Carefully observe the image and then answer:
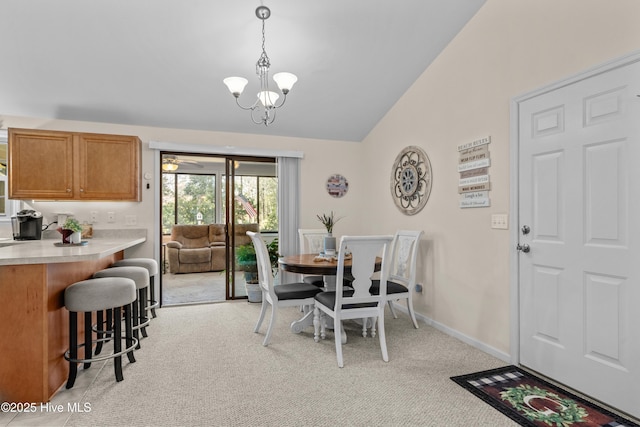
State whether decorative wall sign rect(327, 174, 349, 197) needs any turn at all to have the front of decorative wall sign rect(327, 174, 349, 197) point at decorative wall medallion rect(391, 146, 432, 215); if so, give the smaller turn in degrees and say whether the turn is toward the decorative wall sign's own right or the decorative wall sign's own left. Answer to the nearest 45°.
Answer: approximately 45° to the decorative wall sign's own left

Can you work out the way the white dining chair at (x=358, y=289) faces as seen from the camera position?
facing away from the viewer and to the left of the viewer

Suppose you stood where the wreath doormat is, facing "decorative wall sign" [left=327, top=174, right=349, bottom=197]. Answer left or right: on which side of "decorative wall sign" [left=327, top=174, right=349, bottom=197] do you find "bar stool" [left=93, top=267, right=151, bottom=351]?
left

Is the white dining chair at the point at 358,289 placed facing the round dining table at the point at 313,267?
yes

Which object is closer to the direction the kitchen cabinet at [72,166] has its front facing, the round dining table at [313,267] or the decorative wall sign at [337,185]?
the round dining table

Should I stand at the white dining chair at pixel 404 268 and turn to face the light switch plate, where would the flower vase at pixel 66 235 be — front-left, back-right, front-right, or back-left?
back-right

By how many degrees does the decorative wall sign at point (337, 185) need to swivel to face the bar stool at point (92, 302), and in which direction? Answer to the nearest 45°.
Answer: approximately 45° to its right

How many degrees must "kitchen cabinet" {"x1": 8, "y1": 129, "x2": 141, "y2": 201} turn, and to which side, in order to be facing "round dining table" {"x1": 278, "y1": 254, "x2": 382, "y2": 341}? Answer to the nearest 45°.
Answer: approximately 45° to its left

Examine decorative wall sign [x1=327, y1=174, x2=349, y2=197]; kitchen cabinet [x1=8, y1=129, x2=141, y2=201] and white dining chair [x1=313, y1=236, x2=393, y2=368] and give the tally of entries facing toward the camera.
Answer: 2
